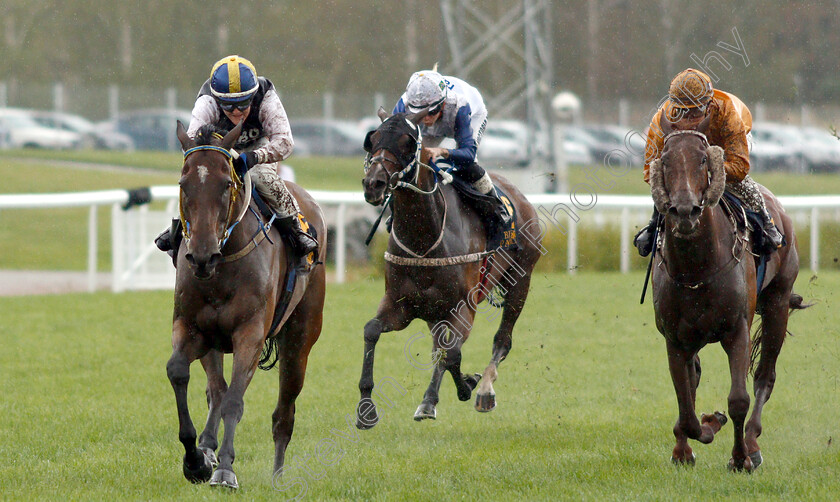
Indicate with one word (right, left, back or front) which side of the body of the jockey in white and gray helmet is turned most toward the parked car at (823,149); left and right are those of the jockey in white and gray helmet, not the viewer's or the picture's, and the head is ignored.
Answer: back

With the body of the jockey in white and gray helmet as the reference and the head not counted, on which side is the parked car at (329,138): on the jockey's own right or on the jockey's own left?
on the jockey's own right

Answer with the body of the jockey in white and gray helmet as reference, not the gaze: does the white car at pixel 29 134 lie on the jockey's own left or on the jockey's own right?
on the jockey's own right

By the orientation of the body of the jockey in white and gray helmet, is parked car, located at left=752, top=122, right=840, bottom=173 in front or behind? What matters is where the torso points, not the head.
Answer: behind

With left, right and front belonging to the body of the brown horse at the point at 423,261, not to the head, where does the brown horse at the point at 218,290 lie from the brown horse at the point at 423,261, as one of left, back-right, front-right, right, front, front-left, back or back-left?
front

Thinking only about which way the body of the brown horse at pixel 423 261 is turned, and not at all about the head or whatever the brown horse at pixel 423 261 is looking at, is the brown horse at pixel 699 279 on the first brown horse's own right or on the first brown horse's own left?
on the first brown horse's own left

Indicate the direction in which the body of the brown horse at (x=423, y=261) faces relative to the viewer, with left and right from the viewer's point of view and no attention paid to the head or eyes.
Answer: facing the viewer and to the left of the viewer
